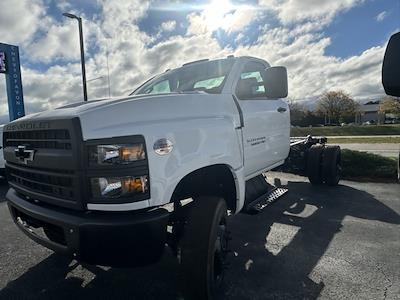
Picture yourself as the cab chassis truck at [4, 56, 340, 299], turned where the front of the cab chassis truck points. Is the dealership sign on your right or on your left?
on your right

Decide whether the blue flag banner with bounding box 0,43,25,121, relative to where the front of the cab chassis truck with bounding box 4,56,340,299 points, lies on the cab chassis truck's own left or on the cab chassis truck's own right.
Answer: on the cab chassis truck's own right

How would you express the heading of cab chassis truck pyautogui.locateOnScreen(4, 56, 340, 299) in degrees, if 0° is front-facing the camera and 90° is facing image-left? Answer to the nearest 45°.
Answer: approximately 45°
